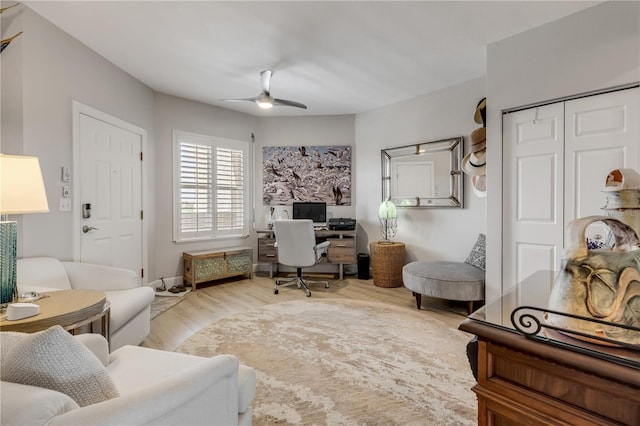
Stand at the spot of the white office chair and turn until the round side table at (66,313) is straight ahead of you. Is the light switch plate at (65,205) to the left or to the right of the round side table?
right

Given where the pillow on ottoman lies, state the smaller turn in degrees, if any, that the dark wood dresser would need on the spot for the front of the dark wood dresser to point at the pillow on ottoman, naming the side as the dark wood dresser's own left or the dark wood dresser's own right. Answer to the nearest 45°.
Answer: approximately 135° to the dark wood dresser's own right

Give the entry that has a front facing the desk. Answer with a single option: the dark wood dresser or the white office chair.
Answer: the white office chair

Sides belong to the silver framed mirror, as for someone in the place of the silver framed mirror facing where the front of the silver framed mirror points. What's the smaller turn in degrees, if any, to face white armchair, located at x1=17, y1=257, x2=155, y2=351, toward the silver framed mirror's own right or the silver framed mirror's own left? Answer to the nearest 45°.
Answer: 0° — it already faces it

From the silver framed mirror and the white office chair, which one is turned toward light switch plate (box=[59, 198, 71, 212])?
the silver framed mirror

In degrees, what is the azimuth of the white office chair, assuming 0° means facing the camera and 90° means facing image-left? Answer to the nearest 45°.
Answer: approximately 225°

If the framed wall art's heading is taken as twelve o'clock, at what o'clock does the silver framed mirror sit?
The silver framed mirror is roughly at 10 o'clock from the framed wall art.

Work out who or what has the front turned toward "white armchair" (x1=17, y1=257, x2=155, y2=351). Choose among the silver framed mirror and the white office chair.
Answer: the silver framed mirror

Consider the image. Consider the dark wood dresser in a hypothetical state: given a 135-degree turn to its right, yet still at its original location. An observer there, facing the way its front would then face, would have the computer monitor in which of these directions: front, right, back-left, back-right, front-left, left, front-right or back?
front-left
